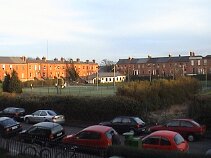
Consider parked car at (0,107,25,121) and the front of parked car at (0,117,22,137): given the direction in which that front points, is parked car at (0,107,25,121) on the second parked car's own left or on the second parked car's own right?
on the second parked car's own right

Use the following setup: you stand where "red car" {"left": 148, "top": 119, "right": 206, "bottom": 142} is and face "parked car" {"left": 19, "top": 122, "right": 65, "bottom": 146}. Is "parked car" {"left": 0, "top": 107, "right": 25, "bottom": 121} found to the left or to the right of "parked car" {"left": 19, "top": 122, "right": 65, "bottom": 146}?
right

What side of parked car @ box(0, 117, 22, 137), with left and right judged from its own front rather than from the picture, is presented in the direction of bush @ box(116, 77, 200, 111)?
right

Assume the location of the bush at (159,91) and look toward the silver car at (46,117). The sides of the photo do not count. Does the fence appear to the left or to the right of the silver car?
left

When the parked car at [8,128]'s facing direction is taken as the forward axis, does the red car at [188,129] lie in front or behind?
behind

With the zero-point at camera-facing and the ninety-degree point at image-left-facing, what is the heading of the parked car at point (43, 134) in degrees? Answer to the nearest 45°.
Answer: approximately 135°

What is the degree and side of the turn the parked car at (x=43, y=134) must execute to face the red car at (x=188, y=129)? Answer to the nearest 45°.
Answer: approximately 135° to its right

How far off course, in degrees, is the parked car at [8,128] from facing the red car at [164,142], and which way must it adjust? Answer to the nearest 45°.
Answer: approximately 180°

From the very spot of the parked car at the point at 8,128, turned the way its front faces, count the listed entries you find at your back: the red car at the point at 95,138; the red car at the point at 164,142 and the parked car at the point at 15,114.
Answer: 2
